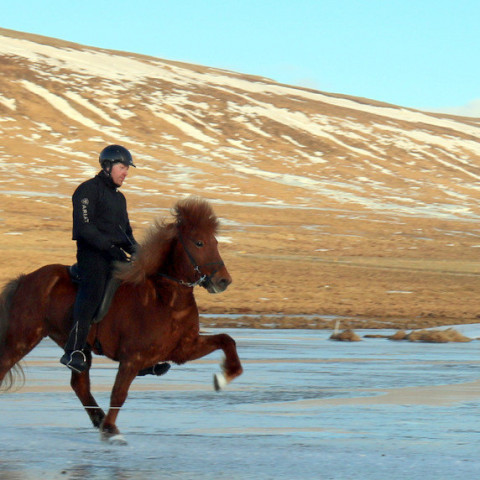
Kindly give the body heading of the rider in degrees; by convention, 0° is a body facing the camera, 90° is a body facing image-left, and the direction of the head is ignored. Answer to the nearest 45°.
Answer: approximately 315°

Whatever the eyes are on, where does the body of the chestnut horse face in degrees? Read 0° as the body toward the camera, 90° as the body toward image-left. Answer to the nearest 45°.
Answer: approximately 315°
